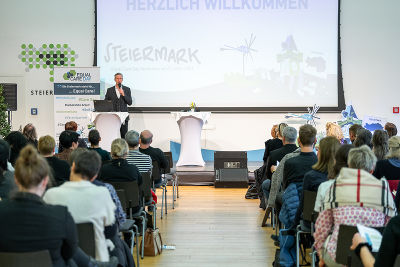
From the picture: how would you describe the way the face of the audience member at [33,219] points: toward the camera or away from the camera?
away from the camera

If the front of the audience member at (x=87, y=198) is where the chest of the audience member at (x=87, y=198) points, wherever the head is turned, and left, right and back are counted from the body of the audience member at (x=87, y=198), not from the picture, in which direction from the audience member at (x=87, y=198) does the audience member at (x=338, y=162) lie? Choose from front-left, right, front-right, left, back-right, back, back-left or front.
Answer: right

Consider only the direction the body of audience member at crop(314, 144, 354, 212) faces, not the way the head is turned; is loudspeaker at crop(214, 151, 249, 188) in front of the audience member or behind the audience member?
in front

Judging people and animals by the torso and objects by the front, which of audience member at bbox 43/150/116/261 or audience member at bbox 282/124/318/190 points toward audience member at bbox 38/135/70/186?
audience member at bbox 43/150/116/261

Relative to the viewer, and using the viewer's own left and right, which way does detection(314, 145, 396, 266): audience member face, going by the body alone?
facing away from the viewer

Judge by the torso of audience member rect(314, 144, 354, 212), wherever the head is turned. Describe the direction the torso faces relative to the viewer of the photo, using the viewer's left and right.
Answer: facing away from the viewer

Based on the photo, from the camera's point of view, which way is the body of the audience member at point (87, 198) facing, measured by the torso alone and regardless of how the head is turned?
away from the camera

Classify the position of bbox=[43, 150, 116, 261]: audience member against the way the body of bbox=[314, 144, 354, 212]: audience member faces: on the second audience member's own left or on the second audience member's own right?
on the second audience member's own left

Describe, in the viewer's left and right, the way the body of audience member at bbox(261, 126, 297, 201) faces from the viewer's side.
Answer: facing away from the viewer and to the left of the viewer

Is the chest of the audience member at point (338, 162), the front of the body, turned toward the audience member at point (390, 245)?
no

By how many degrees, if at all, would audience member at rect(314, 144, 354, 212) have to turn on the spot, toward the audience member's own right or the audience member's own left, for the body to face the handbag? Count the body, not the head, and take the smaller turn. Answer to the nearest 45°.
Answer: approximately 45° to the audience member's own left

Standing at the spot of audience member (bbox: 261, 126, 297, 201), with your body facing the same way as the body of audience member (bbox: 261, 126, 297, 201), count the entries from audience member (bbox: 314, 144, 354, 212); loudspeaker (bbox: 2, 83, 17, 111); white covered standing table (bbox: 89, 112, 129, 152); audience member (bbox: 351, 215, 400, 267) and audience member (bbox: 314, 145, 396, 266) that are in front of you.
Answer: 2

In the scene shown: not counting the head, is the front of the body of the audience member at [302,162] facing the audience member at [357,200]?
no

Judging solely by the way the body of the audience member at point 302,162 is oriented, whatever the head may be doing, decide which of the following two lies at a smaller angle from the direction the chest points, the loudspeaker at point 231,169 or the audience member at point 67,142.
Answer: the loudspeaker

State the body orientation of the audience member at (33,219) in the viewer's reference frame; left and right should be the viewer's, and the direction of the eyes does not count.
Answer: facing away from the viewer

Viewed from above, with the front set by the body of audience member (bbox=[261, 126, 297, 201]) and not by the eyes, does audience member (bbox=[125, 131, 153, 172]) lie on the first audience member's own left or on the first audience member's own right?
on the first audience member's own left

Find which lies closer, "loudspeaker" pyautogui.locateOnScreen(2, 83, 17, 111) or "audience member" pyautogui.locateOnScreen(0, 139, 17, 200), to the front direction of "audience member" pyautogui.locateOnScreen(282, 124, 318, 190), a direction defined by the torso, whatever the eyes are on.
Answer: the loudspeaker

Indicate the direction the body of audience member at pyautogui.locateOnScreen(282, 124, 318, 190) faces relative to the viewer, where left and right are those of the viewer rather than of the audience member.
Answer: facing away from the viewer
